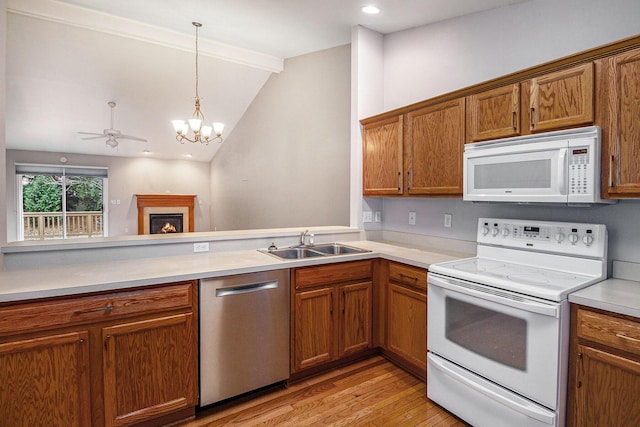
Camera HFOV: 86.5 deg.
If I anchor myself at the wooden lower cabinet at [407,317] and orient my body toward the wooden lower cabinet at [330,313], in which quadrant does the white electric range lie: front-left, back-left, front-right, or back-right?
back-left

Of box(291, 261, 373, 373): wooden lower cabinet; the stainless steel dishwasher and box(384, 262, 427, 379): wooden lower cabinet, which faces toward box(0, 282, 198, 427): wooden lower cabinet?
box(384, 262, 427, 379): wooden lower cabinet

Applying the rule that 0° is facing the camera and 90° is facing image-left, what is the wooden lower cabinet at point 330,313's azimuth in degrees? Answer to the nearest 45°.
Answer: approximately 315°

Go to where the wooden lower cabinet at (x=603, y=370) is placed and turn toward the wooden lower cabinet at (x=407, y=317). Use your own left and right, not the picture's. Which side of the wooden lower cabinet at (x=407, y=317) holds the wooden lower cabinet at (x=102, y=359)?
left

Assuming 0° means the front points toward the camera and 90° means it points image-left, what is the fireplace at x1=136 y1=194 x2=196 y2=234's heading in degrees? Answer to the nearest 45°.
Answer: approximately 0°

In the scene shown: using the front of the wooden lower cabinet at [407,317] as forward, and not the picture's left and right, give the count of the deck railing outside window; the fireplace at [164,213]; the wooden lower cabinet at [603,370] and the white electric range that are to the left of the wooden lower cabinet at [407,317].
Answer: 2

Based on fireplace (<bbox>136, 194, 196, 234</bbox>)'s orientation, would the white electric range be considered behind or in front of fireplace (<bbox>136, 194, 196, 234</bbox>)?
in front

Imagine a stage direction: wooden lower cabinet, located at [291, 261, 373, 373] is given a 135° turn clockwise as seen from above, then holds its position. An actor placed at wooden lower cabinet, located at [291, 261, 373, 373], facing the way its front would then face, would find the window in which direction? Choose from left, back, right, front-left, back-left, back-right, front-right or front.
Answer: front-right

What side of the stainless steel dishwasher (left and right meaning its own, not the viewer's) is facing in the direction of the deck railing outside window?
back

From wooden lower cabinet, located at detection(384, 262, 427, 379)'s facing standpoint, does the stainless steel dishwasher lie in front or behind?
in front

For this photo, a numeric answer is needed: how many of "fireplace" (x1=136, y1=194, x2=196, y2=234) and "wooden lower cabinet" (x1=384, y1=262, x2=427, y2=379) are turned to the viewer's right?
0

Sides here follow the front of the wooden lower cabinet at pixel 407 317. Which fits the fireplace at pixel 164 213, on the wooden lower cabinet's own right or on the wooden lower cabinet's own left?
on the wooden lower cabinet's own right

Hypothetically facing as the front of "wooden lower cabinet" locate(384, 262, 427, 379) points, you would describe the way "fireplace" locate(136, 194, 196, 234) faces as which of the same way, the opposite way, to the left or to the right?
to the left

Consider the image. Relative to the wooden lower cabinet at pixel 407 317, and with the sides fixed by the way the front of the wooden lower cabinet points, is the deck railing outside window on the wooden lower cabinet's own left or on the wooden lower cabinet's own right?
on the wooden lower cabinet's own right
